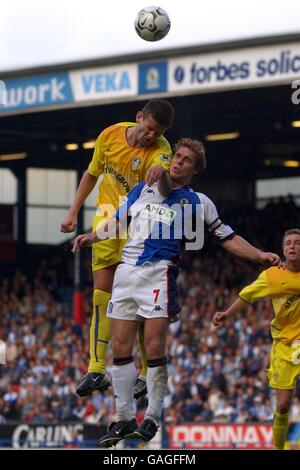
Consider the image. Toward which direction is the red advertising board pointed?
toward the camera
